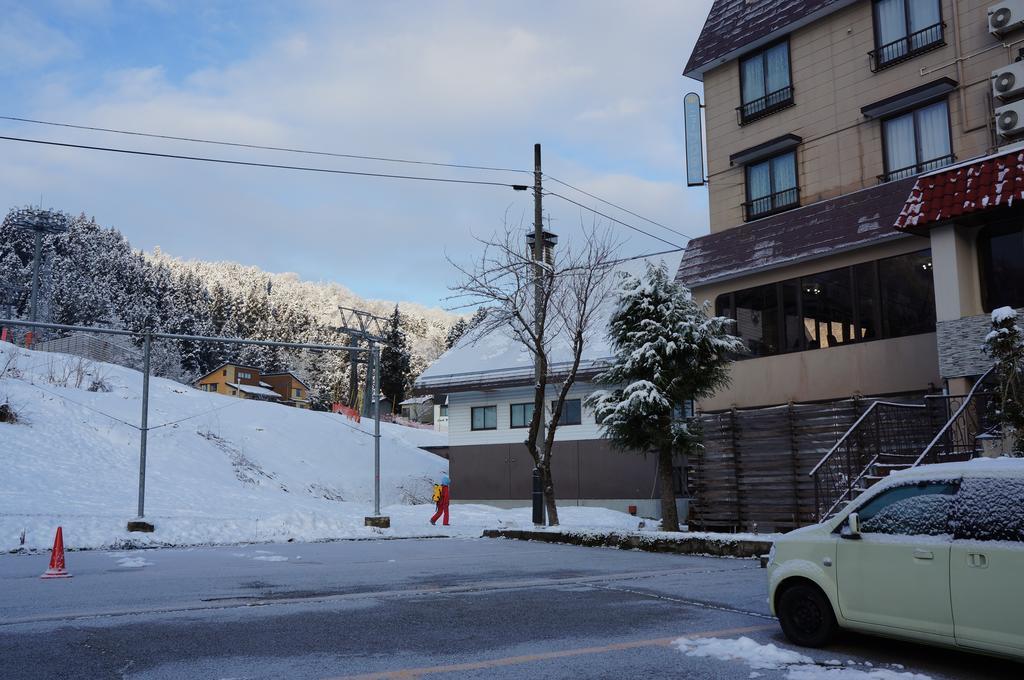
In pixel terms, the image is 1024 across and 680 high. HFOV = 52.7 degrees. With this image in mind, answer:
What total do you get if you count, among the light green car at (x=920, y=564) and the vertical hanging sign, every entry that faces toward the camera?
1

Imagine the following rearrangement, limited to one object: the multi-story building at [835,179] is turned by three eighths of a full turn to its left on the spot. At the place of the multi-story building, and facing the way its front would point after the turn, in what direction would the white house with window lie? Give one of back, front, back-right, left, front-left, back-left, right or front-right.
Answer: back-left

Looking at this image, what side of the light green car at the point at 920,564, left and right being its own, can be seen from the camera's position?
left

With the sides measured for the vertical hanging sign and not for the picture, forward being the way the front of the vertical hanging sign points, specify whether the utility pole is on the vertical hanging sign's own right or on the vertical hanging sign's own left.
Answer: on the vertical hanging sign's own right

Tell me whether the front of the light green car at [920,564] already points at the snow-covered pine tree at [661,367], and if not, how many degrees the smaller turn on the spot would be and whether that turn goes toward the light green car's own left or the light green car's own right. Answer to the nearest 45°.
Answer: approximately 90° to the light green car's own right

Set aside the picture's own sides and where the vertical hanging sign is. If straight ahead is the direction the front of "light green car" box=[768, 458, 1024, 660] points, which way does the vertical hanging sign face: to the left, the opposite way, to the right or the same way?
to the left

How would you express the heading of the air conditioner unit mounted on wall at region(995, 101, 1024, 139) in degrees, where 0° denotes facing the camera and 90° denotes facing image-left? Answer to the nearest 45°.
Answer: approximately 45°

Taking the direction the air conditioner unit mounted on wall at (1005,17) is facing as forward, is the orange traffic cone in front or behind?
in front

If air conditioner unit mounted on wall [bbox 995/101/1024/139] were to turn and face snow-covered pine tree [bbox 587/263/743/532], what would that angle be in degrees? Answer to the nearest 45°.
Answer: approximately 45° to its right

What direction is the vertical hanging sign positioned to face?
toward the camera
